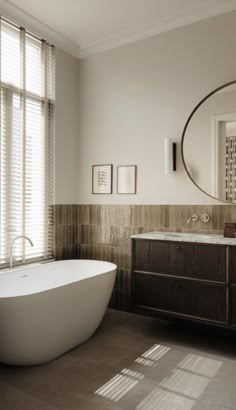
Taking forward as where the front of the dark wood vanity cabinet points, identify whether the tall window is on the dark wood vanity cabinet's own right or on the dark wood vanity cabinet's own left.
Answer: on the dark wood vanity cabinet's own right

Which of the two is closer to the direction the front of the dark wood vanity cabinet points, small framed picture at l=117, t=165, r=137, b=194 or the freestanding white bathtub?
the freestanding white bathtub

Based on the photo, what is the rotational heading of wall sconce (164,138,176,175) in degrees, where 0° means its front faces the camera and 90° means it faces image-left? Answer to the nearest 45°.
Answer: approximately 45°

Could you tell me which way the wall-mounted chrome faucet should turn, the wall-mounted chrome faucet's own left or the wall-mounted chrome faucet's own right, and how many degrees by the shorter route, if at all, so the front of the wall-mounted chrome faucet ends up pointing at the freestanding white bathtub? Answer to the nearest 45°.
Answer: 0° — it already faces it

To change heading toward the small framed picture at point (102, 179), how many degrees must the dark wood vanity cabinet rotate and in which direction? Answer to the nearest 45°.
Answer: approximately 90° to its right
